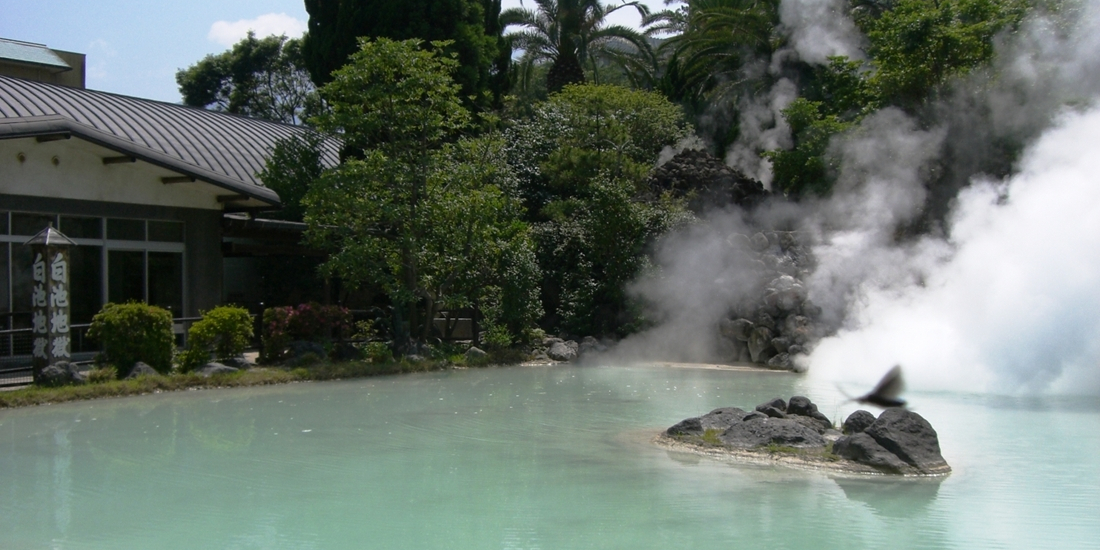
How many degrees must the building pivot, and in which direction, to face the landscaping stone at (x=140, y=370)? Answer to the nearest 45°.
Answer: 0° — it already faces it

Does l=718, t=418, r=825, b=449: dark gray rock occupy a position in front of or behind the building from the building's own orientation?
in front

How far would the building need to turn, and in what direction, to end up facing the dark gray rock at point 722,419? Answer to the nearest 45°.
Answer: approximately 45° to its left

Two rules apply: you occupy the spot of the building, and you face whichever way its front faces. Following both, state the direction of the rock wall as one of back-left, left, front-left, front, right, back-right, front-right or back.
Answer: left

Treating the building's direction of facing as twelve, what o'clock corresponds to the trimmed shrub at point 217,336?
The trimmed shrub is roughly at 11 o'clock from the building.

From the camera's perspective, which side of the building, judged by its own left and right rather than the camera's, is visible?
front

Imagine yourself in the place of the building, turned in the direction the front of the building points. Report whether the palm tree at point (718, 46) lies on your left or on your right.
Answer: on your left

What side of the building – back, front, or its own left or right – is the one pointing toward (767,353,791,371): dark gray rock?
left

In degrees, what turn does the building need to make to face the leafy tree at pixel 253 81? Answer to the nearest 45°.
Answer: approximately 180°

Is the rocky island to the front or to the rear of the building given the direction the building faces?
to the front

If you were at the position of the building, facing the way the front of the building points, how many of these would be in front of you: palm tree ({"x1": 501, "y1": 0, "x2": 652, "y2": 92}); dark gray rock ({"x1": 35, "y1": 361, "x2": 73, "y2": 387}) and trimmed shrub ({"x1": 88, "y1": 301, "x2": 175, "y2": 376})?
2

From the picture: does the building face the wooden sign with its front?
yes

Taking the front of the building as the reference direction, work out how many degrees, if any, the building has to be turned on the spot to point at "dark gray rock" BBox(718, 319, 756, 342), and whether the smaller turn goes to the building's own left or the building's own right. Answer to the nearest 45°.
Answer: approximately 90° to the building's own left

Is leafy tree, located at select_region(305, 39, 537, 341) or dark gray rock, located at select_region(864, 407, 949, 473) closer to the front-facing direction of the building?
the dark gray rock
